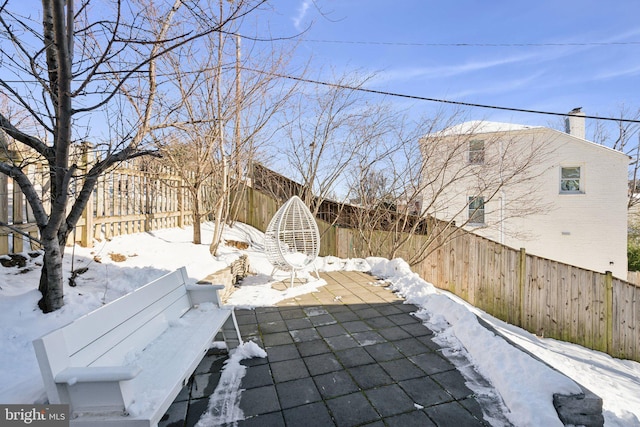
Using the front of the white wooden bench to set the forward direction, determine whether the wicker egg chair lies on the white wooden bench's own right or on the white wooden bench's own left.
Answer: on the white wooden bench's own left

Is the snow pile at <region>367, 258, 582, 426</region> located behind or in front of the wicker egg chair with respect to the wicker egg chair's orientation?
in front

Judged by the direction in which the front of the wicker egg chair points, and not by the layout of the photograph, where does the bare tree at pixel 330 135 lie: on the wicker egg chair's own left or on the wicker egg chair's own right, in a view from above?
on the wicker egg chair's own left

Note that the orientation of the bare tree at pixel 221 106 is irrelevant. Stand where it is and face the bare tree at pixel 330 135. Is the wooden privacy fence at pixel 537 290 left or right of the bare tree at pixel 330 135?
right

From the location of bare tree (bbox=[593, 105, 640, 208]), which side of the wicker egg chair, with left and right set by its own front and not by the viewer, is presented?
left

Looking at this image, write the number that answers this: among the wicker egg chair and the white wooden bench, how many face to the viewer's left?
0

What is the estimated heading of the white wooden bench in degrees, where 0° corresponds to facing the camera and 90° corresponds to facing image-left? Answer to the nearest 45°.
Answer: approximately 315°

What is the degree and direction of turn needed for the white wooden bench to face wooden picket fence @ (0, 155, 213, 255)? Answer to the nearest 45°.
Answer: approximately 135° to its left

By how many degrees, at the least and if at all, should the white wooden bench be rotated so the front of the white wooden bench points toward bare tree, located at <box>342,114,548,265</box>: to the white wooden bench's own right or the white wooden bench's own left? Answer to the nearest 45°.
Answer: approximately 90° to the white wooden bench's own left

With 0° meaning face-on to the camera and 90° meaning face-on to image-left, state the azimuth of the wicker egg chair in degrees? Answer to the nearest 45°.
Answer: approximately 315°

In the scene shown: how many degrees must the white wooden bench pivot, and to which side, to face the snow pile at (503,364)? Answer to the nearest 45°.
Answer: approximately 45° to its left

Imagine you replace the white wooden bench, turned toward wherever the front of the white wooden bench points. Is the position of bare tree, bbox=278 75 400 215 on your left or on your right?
on your left

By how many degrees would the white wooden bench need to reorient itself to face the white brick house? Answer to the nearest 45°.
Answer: approximately 45° to its left
